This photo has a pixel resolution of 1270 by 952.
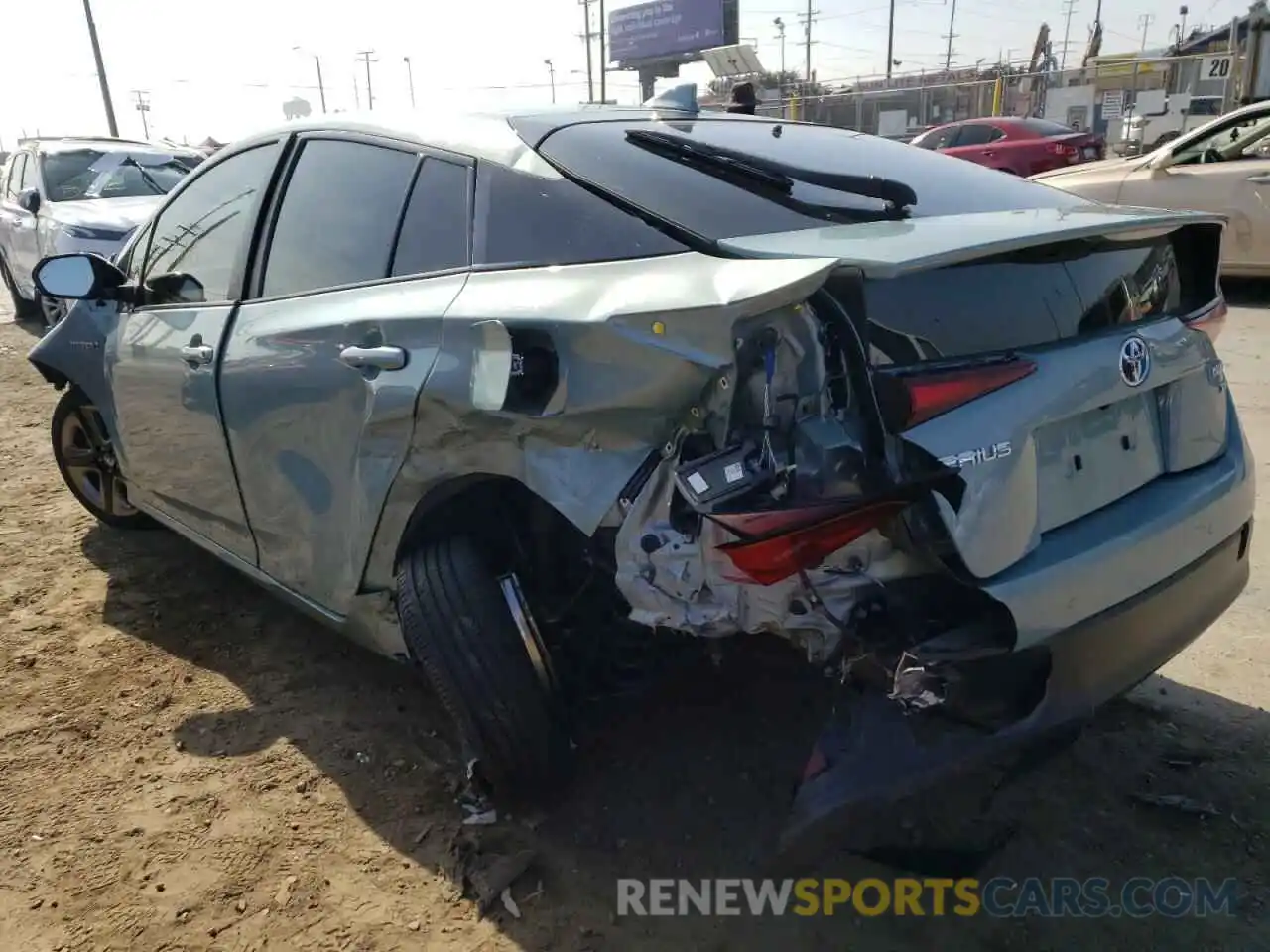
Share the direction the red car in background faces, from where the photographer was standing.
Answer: facing away from the viewer and to the left of the viewer

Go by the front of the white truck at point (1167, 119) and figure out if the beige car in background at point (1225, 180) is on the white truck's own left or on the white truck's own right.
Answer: on the white truck's own left

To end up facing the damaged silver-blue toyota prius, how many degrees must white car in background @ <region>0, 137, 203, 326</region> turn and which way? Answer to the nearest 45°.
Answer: approximately 45° to its right

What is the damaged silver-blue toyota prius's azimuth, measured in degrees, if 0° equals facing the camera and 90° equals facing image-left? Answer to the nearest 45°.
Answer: approximately 135°

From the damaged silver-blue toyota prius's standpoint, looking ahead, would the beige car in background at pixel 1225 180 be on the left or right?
on its right

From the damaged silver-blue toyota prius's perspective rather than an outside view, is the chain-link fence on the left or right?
on its right

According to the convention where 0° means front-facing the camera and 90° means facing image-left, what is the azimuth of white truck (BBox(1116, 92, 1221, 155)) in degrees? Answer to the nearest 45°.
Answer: approximately 45°

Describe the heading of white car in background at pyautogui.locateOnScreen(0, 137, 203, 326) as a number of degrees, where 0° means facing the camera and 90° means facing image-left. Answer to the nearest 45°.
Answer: approximately 315°

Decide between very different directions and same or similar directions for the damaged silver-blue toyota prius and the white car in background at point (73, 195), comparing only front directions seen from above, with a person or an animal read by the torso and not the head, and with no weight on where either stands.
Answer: very different directions

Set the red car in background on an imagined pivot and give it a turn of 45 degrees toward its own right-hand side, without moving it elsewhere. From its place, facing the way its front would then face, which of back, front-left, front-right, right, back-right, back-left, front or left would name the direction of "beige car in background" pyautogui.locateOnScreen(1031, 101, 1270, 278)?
back
